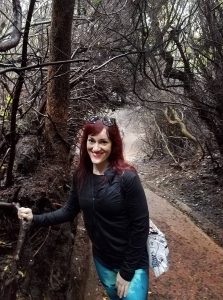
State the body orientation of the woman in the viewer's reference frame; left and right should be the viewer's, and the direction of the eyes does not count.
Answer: facing the viewer and to the left of the viewer

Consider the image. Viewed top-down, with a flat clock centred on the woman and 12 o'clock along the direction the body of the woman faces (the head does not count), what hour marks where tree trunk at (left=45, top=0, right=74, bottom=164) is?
The tree trunk is roughly at 4 o'clock from the woman.
